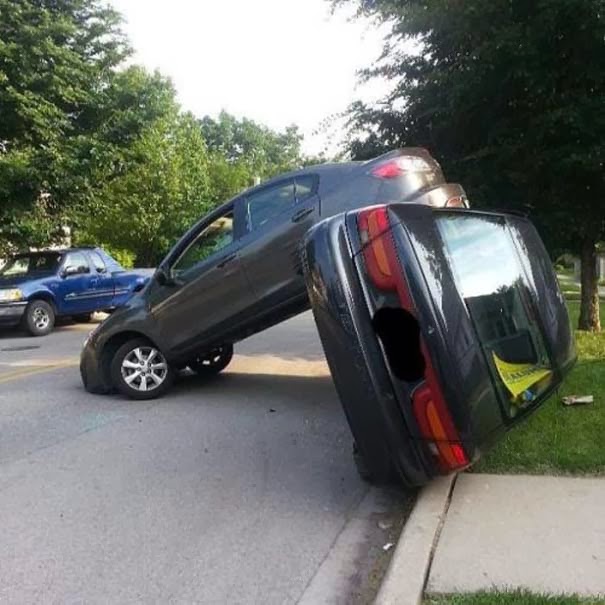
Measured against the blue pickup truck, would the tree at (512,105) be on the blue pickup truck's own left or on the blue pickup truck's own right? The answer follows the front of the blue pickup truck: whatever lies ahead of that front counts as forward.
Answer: on the blue pickup truck's own left

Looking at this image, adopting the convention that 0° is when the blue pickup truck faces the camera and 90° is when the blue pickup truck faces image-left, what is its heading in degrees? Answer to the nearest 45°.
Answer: approximately 45°

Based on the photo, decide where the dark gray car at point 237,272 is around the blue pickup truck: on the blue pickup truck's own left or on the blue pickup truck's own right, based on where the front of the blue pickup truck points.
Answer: on the blue pickup truck's own left

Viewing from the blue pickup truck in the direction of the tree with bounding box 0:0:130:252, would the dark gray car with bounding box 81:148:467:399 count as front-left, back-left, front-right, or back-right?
back-right

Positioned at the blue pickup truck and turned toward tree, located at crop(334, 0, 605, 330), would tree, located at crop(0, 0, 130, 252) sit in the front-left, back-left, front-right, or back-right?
back-left

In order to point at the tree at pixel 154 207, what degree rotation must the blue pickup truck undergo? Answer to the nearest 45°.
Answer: approximately 135° to its right
